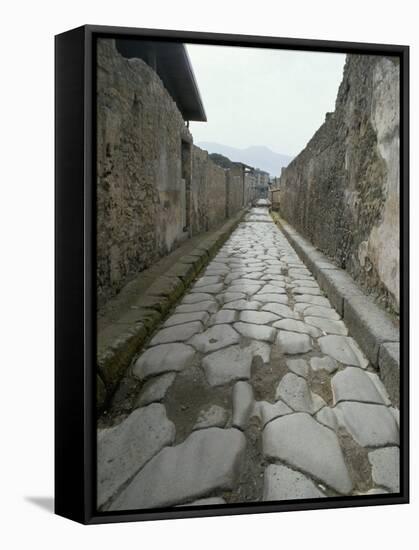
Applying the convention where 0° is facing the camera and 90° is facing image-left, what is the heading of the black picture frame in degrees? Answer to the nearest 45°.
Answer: approximately 315°
